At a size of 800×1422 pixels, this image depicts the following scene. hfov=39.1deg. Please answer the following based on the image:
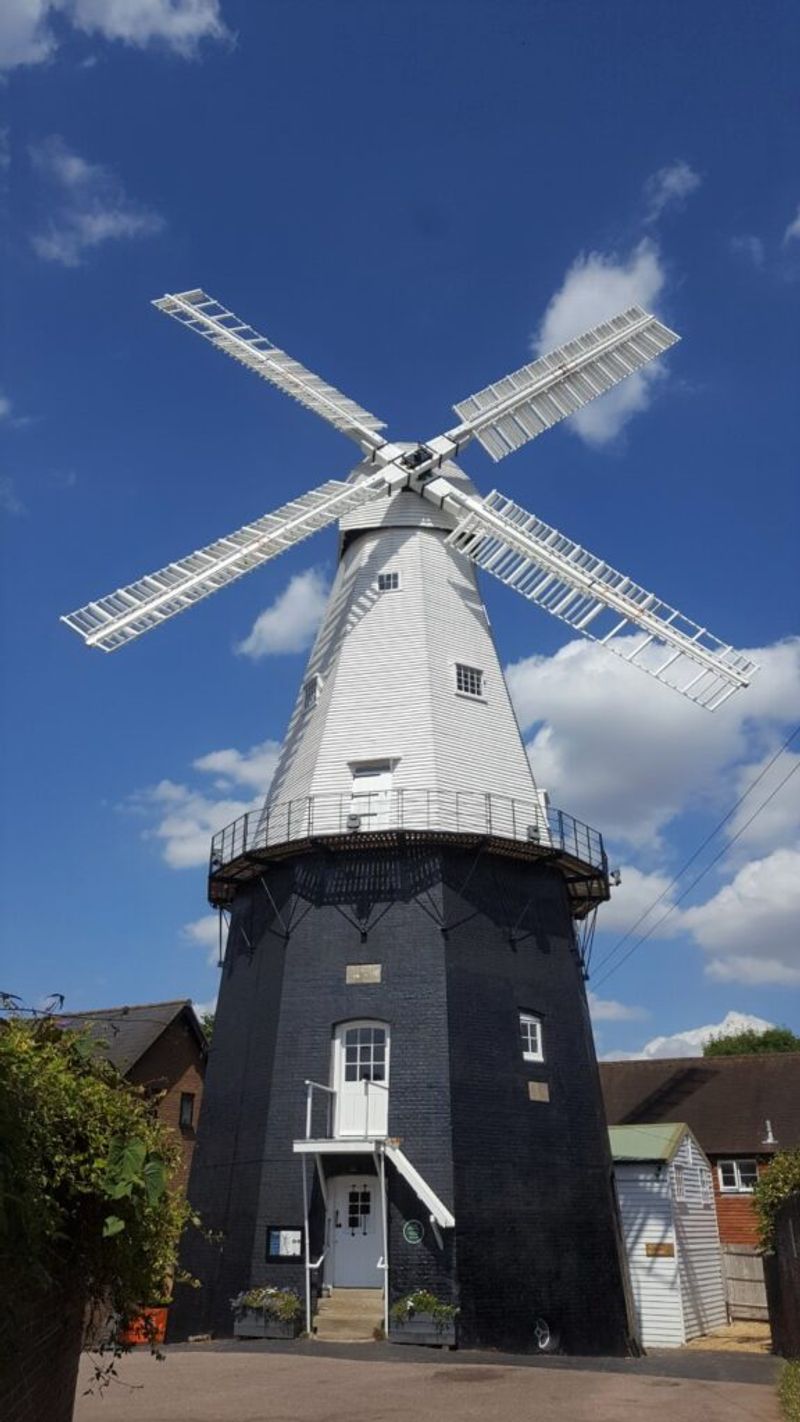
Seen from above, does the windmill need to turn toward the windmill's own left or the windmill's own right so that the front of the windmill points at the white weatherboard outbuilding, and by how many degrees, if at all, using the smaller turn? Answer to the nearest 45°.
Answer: approximately 135° to the windmill's own left

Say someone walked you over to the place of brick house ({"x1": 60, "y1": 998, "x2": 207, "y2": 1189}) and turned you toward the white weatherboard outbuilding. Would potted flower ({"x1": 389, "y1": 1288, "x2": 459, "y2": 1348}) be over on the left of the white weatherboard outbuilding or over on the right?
right

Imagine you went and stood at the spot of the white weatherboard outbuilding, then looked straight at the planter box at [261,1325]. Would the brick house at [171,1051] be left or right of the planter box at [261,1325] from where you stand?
right

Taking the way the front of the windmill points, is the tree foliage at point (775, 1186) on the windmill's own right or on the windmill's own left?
on the windmill's own left

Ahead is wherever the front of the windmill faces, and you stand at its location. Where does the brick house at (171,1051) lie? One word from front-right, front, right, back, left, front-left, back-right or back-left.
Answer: back-right

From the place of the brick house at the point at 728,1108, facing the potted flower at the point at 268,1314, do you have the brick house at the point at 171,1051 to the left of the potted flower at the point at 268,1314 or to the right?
right

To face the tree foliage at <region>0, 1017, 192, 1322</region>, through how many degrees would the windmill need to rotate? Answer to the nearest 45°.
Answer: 0° — it already faces it

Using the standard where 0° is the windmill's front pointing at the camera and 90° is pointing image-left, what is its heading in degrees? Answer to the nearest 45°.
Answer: approximately 0°

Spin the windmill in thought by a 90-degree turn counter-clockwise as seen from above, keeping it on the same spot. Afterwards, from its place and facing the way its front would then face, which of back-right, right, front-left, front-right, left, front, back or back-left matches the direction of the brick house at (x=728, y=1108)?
front-left
